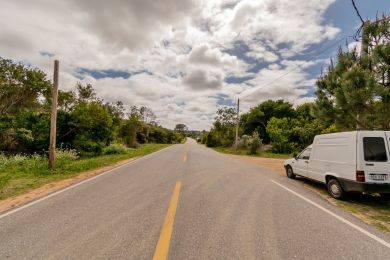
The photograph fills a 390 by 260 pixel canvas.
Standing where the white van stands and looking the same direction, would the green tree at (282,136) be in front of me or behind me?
in front

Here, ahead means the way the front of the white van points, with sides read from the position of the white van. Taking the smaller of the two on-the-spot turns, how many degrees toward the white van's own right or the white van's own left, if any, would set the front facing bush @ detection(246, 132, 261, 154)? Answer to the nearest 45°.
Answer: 0° — it already faces it

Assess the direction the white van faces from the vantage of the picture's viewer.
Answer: facing away from the viewer and to the left of the viewer
